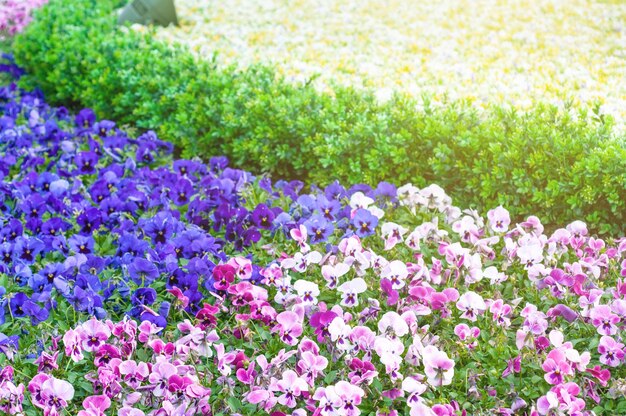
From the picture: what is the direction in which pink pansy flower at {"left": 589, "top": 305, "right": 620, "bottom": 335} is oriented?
toward the camera

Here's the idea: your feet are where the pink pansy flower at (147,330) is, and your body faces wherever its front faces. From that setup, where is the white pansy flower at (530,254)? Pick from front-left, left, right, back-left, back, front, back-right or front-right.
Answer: left

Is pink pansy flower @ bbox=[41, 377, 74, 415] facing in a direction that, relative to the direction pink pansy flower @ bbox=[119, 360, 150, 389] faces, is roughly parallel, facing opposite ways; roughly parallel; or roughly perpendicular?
roughly parallel

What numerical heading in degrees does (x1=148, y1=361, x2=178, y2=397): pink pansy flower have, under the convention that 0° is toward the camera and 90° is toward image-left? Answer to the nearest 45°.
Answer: approximately 315°

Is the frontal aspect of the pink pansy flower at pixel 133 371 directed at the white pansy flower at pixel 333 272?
no

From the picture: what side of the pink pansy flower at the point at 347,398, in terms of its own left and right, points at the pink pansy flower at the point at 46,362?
right

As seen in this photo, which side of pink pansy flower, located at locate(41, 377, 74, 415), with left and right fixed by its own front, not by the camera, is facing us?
front

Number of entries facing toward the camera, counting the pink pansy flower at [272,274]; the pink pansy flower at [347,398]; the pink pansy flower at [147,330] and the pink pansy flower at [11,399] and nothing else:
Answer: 4

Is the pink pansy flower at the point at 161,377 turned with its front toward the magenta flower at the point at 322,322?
no

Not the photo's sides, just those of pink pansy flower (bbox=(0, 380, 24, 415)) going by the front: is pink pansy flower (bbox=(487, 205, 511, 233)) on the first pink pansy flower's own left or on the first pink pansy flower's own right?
on the first pink pansy flower's own left

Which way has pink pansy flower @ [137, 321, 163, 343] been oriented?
toward the camera

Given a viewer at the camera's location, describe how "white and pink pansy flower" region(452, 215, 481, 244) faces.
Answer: facing the viewer

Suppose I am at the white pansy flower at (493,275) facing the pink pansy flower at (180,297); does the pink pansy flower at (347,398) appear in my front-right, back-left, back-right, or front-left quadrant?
front-left

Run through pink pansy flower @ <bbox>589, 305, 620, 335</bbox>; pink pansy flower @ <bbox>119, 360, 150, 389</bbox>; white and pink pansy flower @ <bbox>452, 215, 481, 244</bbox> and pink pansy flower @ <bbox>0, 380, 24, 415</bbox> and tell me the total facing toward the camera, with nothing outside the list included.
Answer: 4

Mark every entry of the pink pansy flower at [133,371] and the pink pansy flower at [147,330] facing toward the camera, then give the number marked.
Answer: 2

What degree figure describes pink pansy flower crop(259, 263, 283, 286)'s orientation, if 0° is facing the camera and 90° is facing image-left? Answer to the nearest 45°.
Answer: approximately 0°

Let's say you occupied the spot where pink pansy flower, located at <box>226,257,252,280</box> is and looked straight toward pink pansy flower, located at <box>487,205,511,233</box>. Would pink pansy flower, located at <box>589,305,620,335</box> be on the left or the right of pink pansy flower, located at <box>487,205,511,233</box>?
right

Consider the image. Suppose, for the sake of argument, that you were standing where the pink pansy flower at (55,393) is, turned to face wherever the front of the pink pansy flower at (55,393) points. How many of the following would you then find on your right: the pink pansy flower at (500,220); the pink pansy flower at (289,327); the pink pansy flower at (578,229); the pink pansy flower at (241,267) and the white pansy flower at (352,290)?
0
